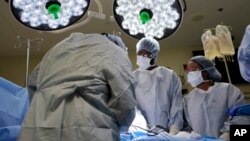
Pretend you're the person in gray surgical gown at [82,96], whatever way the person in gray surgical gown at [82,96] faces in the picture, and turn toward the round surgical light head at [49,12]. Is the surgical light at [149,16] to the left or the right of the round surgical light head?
right

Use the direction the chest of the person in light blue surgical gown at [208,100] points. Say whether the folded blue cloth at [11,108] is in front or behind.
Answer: in front

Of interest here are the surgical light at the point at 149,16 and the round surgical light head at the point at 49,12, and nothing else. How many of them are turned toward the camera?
2

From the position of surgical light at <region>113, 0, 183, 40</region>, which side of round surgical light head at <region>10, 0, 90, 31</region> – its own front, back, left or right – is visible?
left

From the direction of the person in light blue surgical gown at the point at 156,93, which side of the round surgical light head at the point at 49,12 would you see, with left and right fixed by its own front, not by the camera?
left

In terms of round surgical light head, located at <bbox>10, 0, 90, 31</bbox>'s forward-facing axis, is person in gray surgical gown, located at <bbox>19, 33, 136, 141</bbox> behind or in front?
in front

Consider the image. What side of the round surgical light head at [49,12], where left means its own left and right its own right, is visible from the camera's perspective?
front

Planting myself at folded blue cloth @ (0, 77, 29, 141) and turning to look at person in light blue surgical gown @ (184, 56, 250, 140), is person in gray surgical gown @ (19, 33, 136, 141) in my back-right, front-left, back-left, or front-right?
front-right

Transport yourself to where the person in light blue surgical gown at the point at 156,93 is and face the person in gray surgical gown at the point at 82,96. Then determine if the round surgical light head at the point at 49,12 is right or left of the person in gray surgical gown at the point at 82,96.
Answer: right

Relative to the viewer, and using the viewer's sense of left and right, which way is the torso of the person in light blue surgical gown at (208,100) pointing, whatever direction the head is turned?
facing the viewer and to the left of the viewer

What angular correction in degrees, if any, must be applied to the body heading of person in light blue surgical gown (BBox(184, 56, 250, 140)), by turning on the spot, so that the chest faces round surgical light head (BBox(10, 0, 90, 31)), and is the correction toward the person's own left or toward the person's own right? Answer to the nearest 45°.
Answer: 0° — they already face it

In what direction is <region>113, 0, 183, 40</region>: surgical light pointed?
toward the camera
